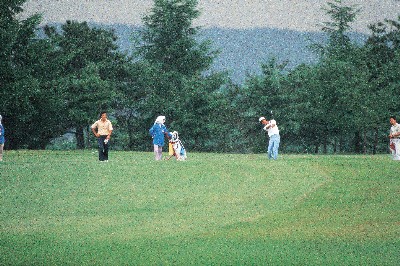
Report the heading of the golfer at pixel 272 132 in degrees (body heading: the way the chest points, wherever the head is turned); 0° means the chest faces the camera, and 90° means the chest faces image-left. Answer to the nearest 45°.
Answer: approximately 45°

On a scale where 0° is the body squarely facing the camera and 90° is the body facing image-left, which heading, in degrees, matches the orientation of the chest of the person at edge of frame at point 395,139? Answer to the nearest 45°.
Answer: approximately 45°

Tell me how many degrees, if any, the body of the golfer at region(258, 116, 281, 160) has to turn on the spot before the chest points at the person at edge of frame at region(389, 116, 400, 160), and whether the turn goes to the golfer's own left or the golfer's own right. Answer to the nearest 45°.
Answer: approximately 135° to the golfer's own left
